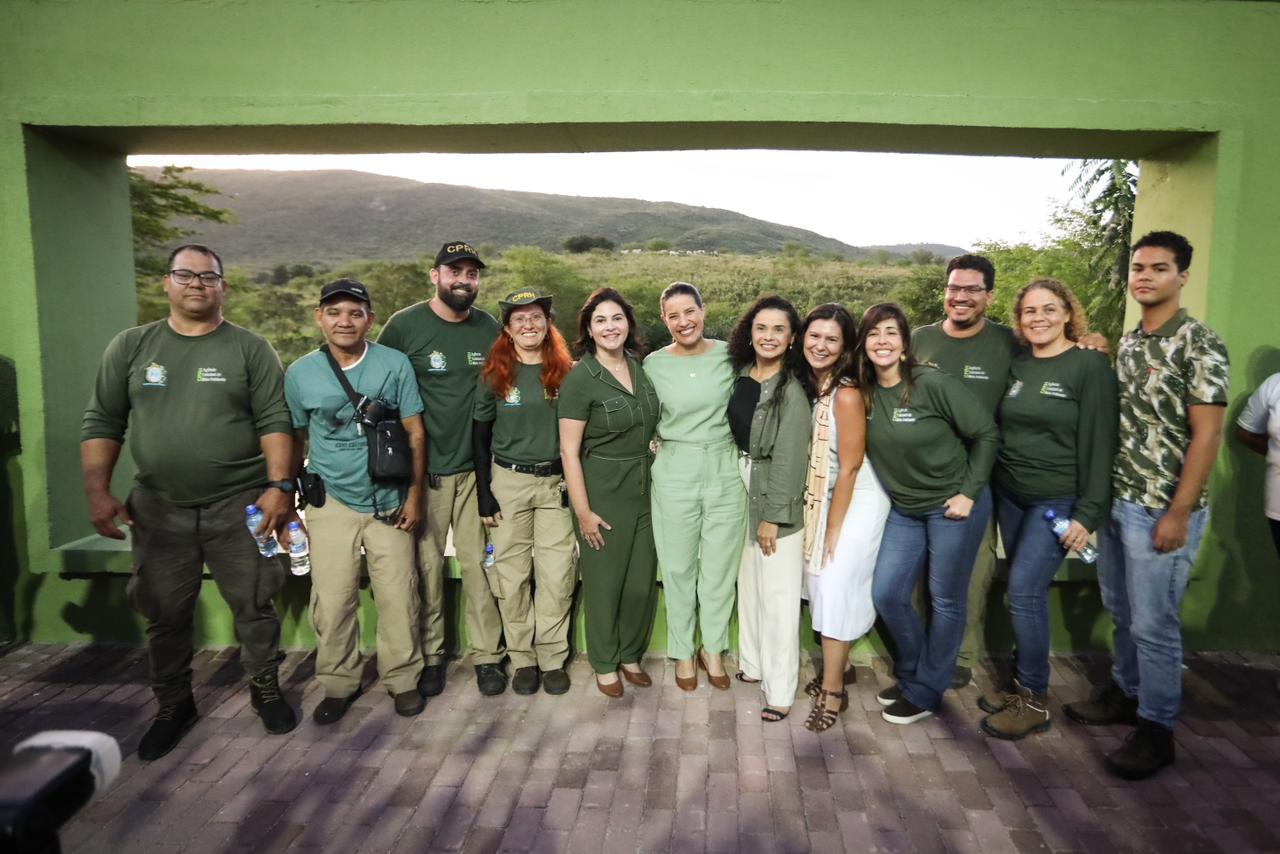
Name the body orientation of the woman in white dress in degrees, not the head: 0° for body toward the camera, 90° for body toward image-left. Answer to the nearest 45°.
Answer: approximately 45°

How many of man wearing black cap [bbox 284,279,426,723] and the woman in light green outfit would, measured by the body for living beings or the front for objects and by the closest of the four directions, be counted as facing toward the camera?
2

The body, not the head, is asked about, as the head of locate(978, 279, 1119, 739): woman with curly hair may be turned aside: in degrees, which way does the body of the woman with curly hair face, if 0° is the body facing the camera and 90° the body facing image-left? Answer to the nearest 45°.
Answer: approximately 45°

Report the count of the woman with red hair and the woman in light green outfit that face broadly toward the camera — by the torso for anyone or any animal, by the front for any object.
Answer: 2

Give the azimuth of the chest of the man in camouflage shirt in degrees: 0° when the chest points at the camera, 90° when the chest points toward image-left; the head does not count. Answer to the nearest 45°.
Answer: approximately 45°

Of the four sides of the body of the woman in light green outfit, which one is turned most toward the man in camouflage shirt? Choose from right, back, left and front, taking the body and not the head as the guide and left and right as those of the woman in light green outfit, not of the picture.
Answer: left

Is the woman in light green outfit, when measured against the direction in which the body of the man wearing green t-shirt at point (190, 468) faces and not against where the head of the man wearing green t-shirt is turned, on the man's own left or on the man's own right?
on the man's own left

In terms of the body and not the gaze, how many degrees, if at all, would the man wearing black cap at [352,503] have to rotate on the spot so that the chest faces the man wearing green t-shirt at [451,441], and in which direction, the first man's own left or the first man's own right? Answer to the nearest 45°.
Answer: approximately 90° to the first man's own left
